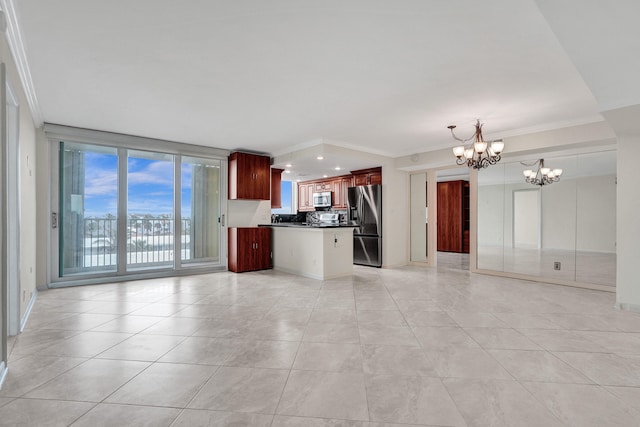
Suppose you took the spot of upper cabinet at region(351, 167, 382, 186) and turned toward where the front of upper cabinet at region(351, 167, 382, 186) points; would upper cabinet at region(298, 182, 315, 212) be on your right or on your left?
on your right

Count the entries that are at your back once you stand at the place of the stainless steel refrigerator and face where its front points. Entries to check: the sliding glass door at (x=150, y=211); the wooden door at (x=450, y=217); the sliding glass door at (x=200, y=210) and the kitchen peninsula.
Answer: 1

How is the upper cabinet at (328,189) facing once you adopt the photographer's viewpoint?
facing the viewer and to the left of the viewer

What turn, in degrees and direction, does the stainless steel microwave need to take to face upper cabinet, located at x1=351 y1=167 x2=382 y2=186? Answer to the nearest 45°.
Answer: approximately 90° to its left

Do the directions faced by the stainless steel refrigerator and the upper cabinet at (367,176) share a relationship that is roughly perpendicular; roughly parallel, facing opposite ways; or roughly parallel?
roughly parallel

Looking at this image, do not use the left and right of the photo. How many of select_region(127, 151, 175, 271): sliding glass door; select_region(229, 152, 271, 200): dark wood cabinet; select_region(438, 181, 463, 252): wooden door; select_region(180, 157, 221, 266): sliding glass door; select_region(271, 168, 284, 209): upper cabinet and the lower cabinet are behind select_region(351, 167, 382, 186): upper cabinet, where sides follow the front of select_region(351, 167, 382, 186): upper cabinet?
1

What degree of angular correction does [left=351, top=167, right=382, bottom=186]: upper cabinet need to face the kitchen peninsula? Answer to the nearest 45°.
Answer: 0° — it already faces it

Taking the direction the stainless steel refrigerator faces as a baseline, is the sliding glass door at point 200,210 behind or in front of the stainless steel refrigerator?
in front

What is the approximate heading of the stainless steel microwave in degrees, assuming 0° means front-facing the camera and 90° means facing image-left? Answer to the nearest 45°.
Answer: approximately 45°

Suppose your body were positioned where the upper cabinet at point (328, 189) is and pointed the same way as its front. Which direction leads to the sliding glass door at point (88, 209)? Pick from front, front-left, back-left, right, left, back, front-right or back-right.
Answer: front

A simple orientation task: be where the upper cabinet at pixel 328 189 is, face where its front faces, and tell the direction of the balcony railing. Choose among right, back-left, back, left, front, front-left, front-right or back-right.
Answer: front
